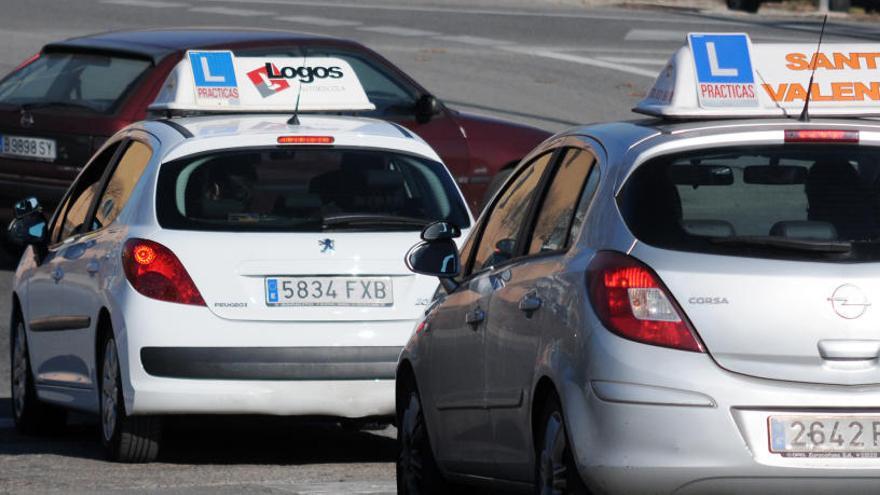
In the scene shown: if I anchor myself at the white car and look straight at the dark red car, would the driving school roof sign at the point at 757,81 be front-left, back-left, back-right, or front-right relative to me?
back-right

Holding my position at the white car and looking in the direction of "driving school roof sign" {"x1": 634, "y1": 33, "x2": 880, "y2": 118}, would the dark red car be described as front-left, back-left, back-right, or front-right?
back-left

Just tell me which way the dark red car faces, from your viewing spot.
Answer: facing away from the viewer and to the right of the viewer

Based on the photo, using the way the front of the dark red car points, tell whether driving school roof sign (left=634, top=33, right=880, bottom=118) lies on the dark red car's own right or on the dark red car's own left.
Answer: on the dark red car's own right

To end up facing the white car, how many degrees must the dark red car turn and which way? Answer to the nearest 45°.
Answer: approximately 135° to its right
